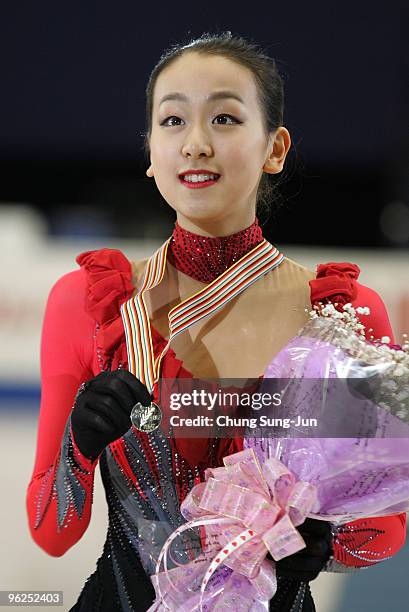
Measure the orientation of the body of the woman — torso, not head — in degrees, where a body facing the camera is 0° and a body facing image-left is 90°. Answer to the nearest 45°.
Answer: approximately 0°
